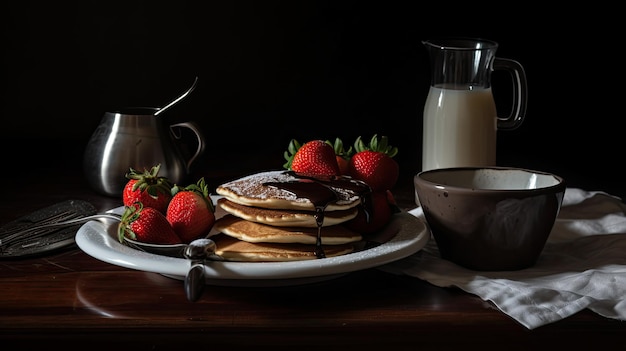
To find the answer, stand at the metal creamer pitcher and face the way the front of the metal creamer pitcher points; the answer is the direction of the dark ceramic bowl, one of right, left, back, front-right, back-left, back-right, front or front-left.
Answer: back-left

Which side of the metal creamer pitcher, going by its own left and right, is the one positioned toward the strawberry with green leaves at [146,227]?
left

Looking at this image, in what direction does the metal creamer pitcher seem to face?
to the viewer's left

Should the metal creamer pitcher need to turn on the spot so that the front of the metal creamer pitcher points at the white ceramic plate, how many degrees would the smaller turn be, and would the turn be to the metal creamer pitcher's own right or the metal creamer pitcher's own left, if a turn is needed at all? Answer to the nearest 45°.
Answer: approximately 90° to the metal creamer pitcher's own left

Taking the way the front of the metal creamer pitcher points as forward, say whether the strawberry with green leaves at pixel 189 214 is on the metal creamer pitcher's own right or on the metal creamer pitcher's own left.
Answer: on the metal creamer pitcher's own left

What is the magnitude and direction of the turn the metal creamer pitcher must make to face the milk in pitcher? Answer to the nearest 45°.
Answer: approximately 180°

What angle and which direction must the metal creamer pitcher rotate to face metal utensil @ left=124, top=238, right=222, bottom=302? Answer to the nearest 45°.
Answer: approximately 90° to its left

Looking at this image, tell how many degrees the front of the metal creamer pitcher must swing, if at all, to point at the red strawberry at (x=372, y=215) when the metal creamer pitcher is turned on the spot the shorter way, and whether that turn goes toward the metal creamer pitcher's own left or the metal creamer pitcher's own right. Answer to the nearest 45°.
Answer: approximately 135° to the metal creamer pitcher's own left
